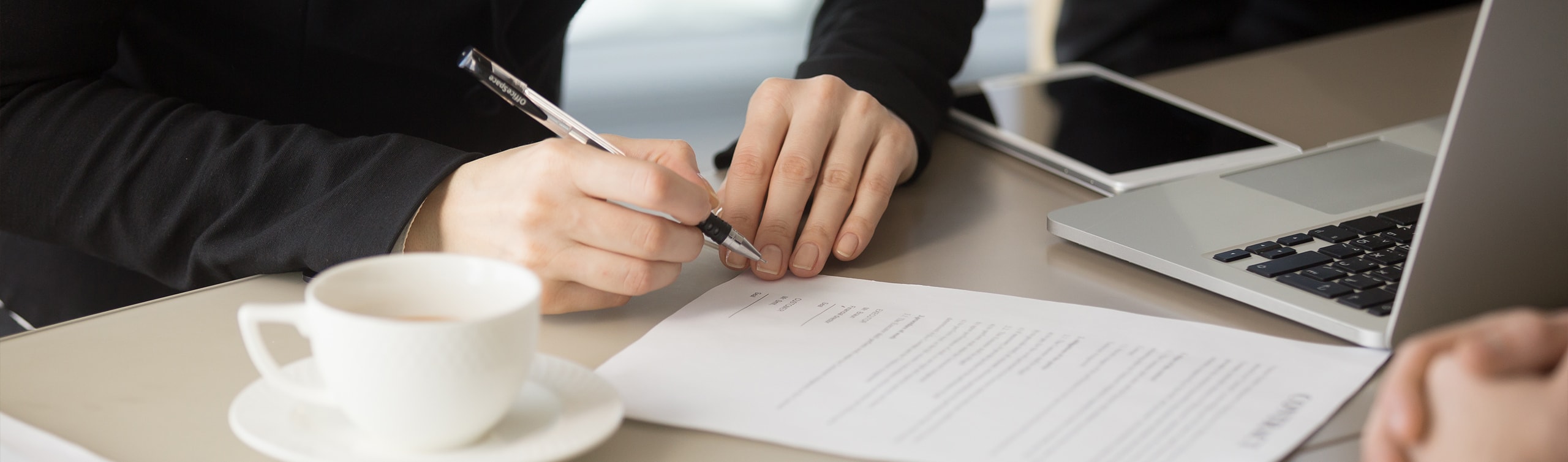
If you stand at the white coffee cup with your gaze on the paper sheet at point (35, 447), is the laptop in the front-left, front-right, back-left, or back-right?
back-right

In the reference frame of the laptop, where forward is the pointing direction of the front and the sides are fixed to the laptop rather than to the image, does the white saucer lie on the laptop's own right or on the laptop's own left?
on the laptop's own left

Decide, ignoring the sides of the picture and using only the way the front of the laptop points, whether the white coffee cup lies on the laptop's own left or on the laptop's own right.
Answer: on the laptop's own left

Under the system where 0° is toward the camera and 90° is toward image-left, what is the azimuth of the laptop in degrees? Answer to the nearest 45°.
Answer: approximately 135°
